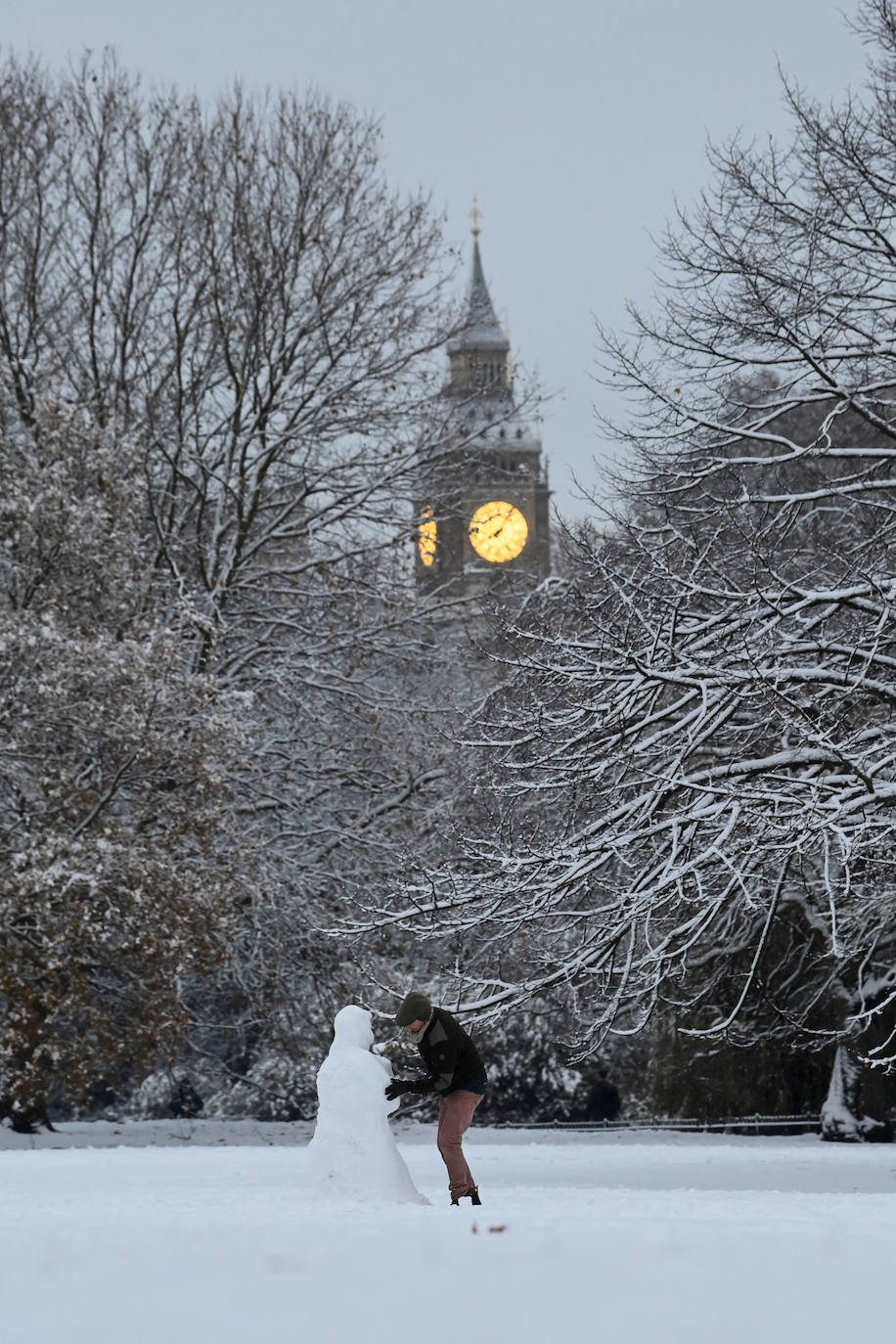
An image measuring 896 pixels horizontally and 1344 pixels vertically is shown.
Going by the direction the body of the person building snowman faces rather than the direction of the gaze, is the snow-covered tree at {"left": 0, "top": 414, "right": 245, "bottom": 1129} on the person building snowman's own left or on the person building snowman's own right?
on the person building snowman's own right

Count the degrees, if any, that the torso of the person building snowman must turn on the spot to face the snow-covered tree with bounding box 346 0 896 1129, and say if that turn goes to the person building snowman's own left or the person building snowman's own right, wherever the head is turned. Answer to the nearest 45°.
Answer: approximately 135° to the person building snowman's own right

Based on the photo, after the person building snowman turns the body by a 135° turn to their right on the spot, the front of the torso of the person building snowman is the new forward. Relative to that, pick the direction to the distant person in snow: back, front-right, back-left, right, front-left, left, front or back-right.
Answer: front-left

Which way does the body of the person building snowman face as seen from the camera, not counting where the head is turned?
to the viewer's left

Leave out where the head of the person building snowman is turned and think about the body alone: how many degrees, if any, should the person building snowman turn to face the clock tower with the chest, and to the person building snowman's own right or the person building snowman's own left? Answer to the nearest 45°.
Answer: approximately 90° to the person building snowman's own right

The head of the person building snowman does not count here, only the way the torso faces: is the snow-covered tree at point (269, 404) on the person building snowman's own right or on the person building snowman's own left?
on the person building snowman's own right
